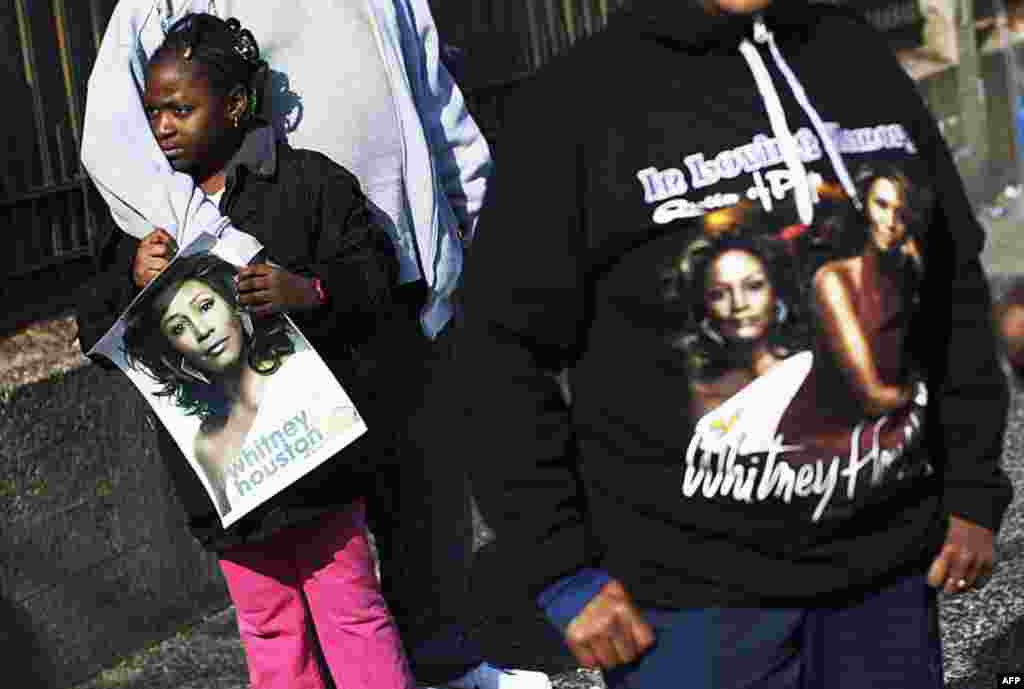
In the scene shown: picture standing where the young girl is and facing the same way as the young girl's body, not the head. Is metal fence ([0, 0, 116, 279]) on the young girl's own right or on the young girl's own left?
on the young girl's own right

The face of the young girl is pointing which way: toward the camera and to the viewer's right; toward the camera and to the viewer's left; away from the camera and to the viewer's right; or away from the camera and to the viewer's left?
toward the camera and to the viewer's left

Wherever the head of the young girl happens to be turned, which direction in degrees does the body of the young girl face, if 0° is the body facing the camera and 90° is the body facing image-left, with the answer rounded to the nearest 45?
approximately 45°
